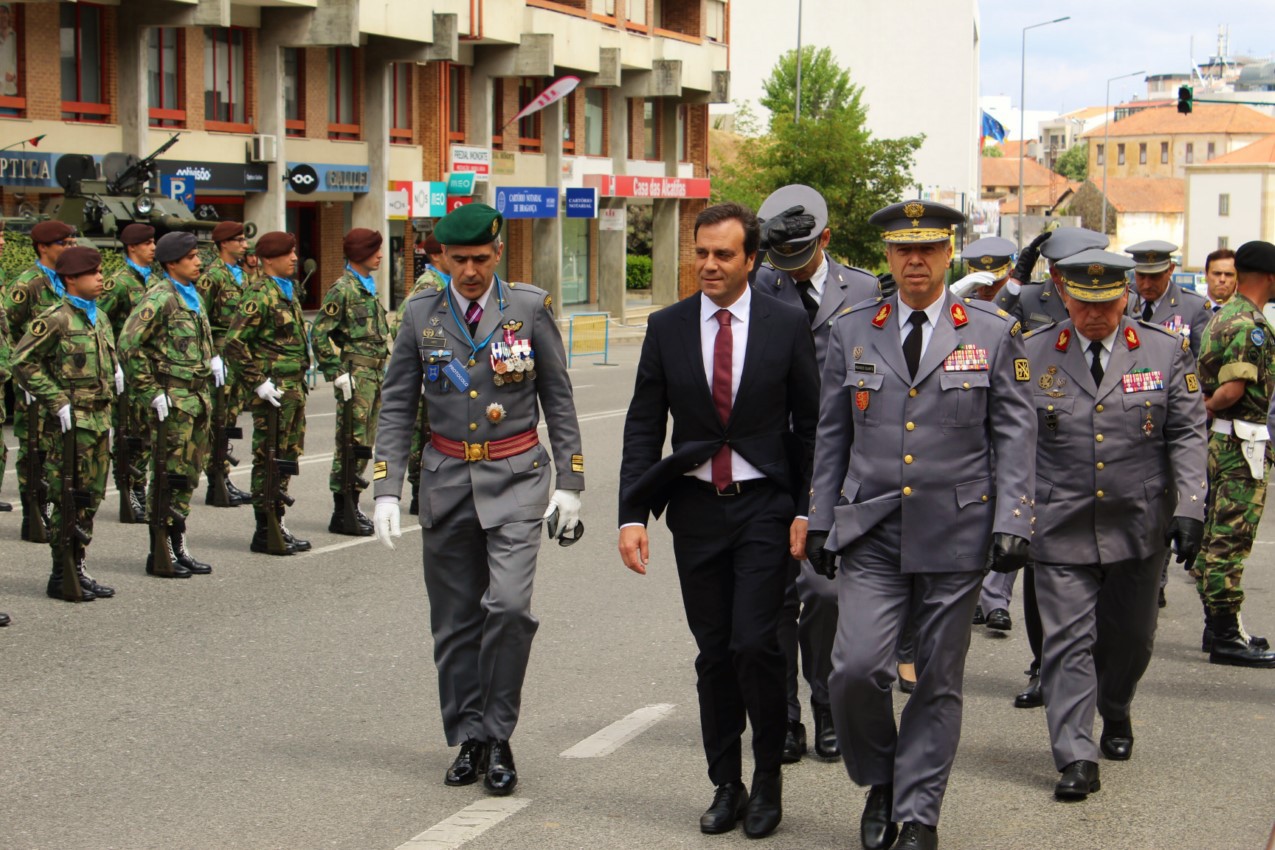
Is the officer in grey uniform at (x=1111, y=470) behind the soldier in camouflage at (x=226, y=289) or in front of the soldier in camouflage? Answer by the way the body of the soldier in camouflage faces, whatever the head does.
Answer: in front

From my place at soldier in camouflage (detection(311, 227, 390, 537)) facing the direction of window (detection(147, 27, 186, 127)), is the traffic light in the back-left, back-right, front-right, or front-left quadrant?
front-right

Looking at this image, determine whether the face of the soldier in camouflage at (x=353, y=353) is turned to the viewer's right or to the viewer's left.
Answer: to the viewer's right

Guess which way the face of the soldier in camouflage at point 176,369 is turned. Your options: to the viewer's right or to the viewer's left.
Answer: to the viewer's right

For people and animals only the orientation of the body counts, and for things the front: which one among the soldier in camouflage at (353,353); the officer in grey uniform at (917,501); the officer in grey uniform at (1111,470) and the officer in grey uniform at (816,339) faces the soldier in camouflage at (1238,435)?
the soldier in camouflage at (353,353)

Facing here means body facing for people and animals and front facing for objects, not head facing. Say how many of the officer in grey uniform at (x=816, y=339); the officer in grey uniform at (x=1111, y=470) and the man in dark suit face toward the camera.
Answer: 3

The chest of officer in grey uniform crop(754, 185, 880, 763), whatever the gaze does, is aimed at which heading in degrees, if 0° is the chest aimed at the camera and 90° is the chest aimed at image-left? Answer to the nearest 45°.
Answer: approximately 0°

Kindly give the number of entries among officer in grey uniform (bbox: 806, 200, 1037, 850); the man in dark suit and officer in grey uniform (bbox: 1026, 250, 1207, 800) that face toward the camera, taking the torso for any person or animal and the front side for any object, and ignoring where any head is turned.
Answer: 3

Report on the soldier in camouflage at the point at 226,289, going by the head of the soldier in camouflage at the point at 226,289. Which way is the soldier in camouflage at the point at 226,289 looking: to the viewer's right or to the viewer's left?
to the viewer's right

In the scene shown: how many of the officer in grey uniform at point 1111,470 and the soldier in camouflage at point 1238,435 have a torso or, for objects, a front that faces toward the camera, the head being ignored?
1

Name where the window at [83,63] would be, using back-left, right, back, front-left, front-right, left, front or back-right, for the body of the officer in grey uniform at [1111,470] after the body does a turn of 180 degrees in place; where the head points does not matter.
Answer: front-left

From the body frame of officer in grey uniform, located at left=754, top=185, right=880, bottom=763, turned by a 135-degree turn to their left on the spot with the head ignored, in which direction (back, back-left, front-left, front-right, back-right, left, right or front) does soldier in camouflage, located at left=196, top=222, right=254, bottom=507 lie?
left

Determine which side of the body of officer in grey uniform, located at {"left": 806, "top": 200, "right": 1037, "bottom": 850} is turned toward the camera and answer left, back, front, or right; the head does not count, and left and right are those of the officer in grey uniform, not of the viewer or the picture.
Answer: front

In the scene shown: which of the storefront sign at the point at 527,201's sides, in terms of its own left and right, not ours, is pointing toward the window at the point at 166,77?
right

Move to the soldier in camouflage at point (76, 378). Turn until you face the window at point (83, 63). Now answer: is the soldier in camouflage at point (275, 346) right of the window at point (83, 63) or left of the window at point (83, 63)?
right

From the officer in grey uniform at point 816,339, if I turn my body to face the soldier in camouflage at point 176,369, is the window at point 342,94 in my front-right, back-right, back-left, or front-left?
front-right

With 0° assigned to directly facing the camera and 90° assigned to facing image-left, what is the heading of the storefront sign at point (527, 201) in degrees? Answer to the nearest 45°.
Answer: approximately 315°
